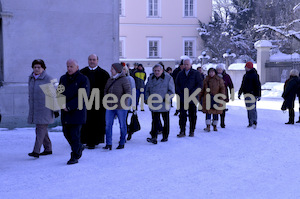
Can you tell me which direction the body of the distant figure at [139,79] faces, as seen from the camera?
toward the camera

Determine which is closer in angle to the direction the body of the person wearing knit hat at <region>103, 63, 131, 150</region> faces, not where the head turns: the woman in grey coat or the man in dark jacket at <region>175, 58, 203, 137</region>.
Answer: the woman in grey coat

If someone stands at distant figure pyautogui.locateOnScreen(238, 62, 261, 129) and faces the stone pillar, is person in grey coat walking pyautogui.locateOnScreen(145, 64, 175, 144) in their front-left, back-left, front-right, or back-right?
back-left

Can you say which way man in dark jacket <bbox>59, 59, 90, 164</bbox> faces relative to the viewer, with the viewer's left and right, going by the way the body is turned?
facing the viewer and to the left of the viewer

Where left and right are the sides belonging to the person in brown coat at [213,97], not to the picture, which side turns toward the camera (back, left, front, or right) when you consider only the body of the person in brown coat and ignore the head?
front

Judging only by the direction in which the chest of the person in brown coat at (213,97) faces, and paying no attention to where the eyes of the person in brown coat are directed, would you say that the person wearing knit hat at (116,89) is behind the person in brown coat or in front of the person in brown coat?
in front

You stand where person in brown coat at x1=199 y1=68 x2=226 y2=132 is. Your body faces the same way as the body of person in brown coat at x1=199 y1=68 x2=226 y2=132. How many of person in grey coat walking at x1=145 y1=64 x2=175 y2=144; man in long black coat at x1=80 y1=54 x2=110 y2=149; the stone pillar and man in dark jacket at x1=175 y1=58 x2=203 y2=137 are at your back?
1

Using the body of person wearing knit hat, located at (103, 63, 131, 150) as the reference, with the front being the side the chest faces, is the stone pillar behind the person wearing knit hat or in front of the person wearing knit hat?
behind

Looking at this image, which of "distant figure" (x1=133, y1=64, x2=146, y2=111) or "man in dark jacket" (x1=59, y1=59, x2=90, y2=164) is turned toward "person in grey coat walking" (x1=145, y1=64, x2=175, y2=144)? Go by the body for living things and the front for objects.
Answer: the distant figure

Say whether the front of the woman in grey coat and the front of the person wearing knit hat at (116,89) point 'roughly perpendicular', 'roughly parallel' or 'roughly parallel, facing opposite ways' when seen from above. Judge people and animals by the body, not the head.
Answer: roughly parallel

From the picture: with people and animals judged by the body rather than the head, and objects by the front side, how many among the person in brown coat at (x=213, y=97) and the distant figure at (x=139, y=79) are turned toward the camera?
2

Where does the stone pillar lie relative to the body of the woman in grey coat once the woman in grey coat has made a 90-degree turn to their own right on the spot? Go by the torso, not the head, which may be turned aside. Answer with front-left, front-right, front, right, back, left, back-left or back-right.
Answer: right

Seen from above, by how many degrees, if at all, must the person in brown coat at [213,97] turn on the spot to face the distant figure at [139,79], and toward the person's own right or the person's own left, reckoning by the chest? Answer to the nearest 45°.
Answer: approximately 135° to the person's own right

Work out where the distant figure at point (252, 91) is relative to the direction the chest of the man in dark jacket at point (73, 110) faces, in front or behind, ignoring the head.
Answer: behind
